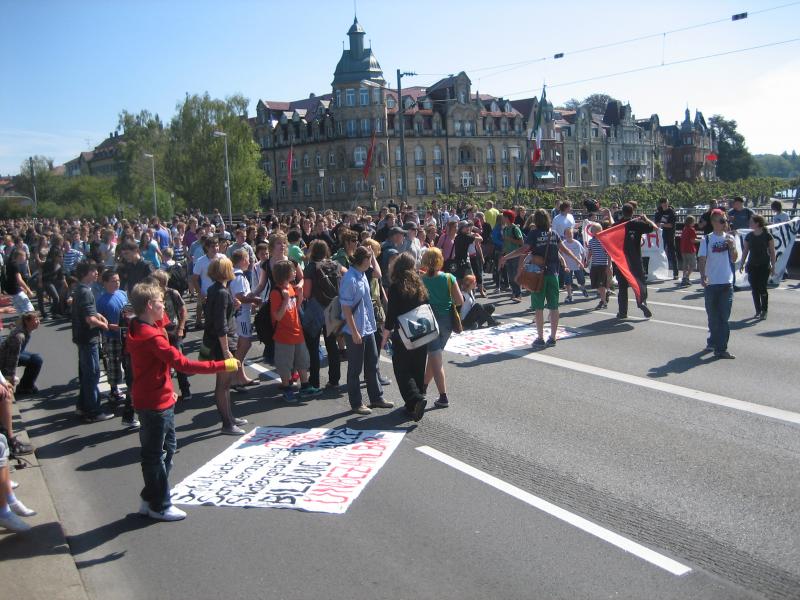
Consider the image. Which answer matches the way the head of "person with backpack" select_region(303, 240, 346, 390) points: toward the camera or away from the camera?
away from the camera

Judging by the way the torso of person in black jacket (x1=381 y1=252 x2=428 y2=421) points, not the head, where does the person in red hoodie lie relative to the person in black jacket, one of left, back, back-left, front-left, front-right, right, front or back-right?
back-left

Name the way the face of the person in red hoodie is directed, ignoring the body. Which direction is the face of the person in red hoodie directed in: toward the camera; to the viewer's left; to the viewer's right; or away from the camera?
to the viewer's right

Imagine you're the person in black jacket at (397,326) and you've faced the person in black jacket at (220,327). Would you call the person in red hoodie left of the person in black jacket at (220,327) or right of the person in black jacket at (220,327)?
left

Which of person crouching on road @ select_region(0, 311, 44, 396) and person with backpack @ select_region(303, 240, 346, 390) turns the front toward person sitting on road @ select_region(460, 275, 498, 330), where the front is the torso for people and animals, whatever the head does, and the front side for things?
person crouching on road @ select_region(0, 311, 44, 396)

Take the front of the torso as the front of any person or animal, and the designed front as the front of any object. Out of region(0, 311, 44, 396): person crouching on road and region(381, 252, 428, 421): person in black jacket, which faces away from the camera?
the person in black jacket

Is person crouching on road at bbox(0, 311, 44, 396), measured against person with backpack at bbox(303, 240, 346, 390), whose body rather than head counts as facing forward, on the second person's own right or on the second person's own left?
on the second person's own left

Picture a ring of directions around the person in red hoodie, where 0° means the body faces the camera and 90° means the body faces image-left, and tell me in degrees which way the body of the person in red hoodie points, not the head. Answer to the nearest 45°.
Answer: approximately 270°

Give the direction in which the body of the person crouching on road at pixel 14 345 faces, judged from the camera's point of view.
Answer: to the viewer's right

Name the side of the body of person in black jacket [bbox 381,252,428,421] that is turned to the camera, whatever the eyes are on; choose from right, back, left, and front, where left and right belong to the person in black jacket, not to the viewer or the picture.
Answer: back
